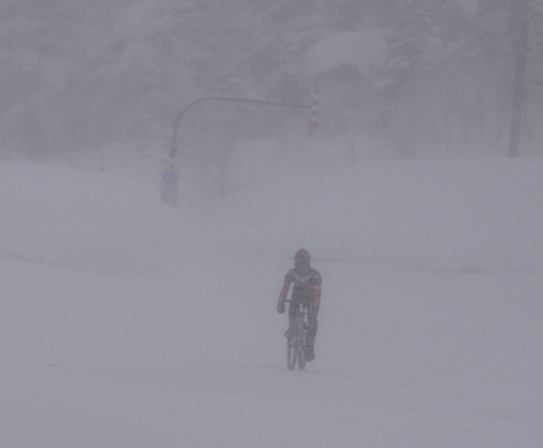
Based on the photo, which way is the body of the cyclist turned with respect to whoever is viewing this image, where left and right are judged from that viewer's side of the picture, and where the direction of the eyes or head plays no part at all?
facing the viewer

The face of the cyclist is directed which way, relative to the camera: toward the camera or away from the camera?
toward the camera
